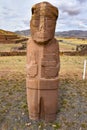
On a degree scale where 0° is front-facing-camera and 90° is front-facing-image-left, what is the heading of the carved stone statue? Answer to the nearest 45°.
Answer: approximately 0°
